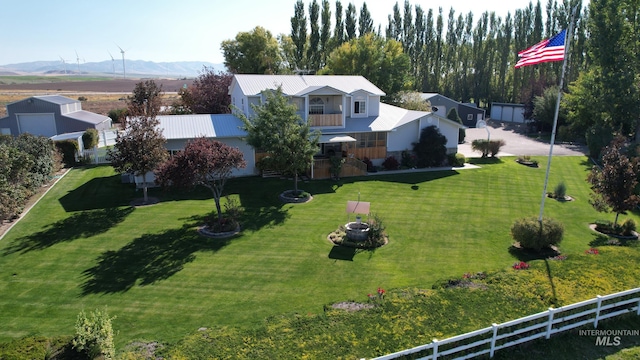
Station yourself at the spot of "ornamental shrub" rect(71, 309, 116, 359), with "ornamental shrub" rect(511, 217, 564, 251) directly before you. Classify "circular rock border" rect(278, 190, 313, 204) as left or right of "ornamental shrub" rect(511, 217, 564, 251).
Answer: left

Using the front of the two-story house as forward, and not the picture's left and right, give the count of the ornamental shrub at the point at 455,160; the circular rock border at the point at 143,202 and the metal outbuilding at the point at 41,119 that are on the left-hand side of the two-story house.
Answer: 1

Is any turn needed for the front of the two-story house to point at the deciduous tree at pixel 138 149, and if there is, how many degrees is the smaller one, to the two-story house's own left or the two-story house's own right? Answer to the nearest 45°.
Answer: approximately 45° to the two-story house's own right

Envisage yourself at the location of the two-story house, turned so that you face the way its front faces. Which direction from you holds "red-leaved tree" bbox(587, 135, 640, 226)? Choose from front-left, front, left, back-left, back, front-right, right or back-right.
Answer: front-left

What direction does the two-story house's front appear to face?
toward the camera

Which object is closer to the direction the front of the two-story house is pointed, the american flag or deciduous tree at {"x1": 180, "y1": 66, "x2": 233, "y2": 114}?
the american flag

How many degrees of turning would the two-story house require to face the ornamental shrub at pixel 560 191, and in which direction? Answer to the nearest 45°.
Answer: approximately 45° to its left

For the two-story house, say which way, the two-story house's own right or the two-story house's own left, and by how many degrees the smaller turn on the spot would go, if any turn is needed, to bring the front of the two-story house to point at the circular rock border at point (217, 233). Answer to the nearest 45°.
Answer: approximately 45° to the two-story house's own right

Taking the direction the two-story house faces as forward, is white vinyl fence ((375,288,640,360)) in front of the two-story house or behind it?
in front

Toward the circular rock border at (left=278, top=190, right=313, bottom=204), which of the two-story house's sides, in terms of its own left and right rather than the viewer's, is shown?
front

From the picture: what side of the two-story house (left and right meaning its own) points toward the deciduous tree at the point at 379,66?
back

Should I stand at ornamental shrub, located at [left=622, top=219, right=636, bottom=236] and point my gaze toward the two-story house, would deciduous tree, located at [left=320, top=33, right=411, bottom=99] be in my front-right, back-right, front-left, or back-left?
front-right
